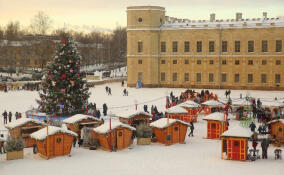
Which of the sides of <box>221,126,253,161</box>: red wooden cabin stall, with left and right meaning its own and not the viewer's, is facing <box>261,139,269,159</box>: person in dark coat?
left

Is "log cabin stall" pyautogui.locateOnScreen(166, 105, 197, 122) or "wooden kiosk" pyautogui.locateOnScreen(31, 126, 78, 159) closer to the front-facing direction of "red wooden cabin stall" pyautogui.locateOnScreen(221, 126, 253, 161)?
the wooden kiosk

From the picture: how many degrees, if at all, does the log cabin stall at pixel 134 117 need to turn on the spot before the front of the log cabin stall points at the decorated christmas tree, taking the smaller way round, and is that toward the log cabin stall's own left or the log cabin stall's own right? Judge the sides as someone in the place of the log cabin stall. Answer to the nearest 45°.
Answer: approximately 180°

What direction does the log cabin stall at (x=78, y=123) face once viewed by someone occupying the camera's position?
facing the viewer and to the right of the viewer

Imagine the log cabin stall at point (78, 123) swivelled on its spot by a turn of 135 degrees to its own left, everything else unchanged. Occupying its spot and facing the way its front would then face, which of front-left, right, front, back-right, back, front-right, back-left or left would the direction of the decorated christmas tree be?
front

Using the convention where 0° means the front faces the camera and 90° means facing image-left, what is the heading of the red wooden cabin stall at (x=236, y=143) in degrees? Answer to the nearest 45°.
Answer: approximately 0°

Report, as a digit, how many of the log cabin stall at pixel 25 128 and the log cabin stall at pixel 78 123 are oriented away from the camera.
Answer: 0

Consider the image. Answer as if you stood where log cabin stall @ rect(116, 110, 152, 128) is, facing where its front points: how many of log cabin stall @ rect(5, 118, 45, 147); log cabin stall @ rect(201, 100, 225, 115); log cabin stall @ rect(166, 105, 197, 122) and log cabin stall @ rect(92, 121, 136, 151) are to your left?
2

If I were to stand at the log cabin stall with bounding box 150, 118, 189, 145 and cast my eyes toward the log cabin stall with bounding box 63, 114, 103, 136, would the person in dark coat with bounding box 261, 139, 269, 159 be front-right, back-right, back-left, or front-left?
back-left
